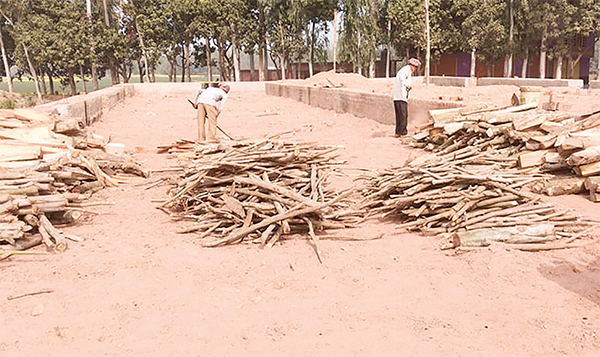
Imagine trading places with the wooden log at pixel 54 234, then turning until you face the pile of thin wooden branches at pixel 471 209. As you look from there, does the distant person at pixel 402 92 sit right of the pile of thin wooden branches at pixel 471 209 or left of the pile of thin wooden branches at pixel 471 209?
left

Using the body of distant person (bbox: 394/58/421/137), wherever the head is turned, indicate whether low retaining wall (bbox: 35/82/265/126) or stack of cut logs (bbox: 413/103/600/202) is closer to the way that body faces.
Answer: the stack of cut logs

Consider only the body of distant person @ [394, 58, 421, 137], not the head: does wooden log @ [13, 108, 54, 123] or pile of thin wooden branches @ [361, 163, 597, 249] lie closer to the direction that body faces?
the pile of thin wooden branches

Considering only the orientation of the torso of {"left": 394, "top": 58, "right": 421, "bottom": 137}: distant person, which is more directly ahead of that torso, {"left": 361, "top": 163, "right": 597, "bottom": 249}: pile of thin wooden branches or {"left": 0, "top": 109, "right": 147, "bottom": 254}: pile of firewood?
the pile of thin wooden branches

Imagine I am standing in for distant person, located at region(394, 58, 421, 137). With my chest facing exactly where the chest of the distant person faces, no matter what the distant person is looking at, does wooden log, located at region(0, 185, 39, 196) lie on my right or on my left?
on my right
